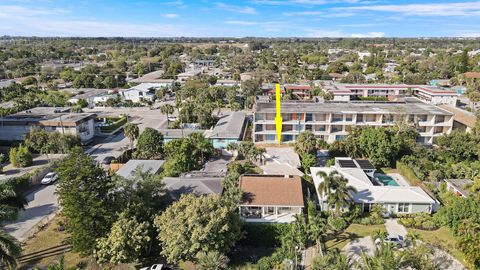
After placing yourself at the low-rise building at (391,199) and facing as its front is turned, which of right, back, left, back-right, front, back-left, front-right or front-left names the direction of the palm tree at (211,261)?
front-right

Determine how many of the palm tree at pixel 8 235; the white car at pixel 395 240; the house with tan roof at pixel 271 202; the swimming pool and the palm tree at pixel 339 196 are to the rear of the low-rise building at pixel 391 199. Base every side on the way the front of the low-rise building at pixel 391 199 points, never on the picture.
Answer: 1

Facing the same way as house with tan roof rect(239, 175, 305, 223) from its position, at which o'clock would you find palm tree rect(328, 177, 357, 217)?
The palm tree is roughly at 9 o'clock from the house with tan roof.

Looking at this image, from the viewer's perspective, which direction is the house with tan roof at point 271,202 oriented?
toward the camera

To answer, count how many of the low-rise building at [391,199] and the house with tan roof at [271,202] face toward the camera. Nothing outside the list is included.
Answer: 2

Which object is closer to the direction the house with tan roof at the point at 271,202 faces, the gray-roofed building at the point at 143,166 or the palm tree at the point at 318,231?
the palm tree

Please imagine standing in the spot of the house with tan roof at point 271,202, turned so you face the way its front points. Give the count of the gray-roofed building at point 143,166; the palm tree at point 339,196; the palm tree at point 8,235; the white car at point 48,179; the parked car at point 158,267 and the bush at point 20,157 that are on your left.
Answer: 1

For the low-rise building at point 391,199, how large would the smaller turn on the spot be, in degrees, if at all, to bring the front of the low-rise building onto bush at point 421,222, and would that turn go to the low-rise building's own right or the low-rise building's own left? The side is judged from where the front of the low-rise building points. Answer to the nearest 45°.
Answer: approximately 45° to the low-rise building's own left

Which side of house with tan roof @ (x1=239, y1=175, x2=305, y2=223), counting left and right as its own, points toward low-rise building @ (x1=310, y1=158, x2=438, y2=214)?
left

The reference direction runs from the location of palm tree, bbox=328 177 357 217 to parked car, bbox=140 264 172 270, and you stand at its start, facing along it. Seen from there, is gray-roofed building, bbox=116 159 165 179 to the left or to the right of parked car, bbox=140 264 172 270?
right

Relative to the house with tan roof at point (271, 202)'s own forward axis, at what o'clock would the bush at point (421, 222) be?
The bush is roughly at 9 o'clock from the house with tan roof.

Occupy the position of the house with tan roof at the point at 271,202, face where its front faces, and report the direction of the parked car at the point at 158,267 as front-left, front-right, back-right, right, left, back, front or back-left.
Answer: front-right

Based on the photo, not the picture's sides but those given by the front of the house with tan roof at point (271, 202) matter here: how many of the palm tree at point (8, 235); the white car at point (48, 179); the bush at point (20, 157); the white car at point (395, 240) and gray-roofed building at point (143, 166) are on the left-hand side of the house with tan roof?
1

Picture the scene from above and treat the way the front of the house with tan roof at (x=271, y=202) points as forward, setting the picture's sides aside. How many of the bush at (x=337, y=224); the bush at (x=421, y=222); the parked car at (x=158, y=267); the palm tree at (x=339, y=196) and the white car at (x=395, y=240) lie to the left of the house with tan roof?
4

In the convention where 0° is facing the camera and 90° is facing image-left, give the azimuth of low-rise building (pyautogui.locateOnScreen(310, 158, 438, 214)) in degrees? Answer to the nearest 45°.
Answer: approximately 0°
